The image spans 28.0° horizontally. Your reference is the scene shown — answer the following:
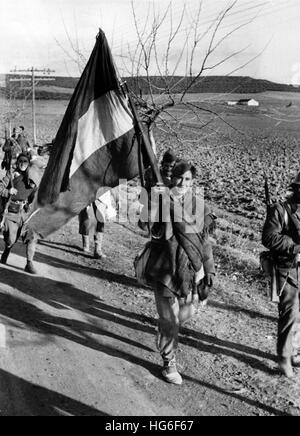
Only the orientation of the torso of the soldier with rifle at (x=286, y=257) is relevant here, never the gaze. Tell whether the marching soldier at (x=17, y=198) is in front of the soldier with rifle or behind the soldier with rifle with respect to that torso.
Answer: behind

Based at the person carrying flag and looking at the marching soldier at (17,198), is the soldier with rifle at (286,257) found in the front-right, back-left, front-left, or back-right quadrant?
back-right

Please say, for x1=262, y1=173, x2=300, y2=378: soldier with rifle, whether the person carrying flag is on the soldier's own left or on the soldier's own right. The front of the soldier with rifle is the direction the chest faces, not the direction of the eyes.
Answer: on the soldier's own right
